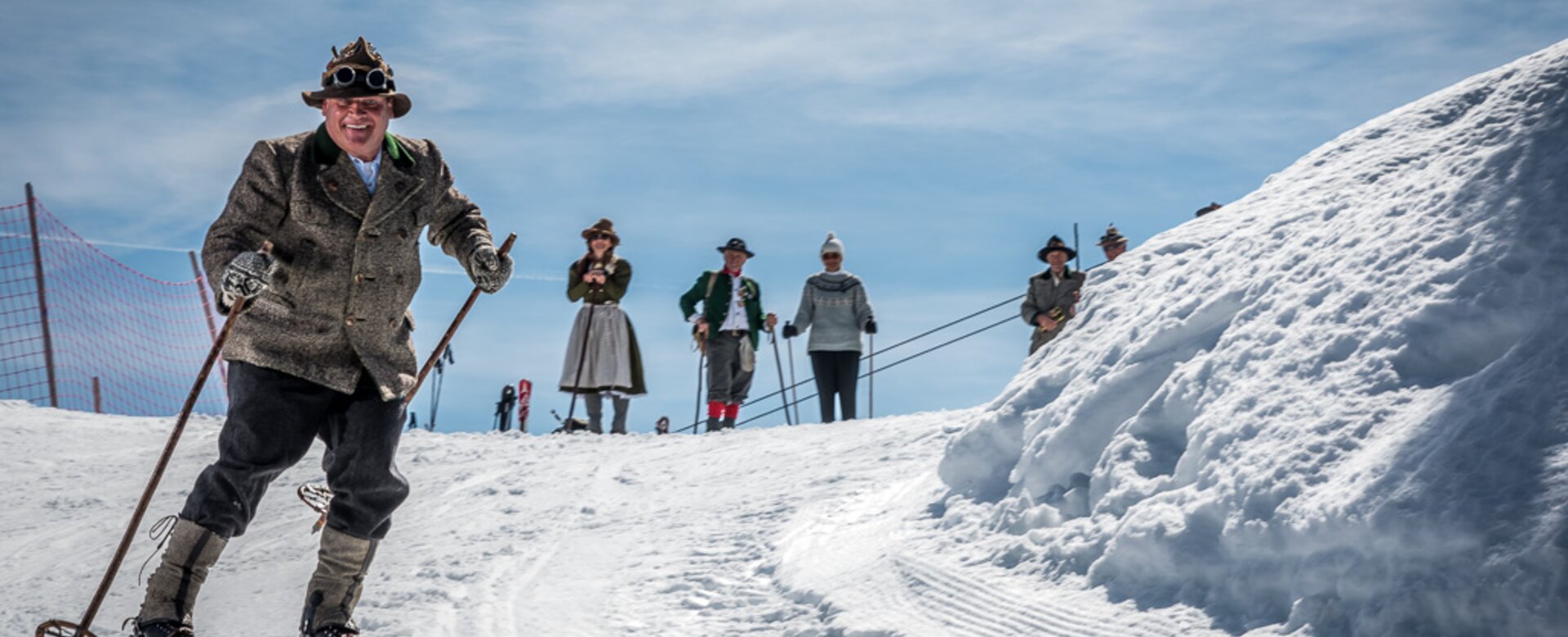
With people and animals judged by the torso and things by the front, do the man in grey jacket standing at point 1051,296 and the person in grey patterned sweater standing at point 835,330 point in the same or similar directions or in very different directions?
same or similar directions

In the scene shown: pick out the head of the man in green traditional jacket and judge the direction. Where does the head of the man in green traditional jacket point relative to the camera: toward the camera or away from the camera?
toward the camera

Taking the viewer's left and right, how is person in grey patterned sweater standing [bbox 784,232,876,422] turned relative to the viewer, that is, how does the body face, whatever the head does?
facing the viewer

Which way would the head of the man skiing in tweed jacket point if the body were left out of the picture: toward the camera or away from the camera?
toward the camera

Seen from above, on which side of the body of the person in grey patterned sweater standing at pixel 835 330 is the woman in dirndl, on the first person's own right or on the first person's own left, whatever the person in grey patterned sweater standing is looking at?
on the first person's own right

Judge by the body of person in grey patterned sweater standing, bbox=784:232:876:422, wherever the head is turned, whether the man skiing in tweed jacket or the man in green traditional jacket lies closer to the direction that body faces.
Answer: the man skiing in tweed jacket

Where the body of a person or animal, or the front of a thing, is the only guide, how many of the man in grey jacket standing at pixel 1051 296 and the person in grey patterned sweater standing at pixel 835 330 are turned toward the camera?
2

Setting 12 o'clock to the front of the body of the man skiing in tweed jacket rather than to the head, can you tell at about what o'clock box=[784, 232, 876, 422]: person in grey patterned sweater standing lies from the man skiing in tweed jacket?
The person in grey patterned sweater standing is roughly at 7 o'clock from the man skiing in tweed jacket.

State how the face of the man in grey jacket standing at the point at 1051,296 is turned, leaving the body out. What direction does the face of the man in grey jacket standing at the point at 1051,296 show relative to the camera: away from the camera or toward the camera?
toward the camera

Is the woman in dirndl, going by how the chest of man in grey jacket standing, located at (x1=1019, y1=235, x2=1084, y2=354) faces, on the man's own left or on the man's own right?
on the man's own right

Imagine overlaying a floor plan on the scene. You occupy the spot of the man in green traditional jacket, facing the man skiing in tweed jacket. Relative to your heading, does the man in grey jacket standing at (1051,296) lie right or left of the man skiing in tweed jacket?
left

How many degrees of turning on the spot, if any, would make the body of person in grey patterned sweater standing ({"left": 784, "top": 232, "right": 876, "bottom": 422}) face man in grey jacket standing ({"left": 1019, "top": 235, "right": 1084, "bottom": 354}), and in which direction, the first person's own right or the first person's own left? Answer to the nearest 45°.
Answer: approximately 45° to the first person's own left

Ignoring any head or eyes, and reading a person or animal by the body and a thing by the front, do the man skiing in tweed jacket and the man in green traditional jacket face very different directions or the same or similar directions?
same or similar directions

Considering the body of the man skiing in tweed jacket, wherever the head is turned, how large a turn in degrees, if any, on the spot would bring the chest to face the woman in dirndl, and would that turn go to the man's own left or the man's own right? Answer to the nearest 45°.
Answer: approximately 180°

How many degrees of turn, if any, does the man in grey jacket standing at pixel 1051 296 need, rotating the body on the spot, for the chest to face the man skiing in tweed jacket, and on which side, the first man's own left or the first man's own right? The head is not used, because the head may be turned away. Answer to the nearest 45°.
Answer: approximately 45° to the first man's own right

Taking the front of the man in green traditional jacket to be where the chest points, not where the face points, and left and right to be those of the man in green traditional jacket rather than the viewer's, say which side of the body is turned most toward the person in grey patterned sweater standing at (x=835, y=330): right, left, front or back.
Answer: left

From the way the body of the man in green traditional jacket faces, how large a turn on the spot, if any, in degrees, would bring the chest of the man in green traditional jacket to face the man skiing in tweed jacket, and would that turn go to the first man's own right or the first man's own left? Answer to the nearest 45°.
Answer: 0° — they already face them

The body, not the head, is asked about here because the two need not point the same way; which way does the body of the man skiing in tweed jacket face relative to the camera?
toward the camera
